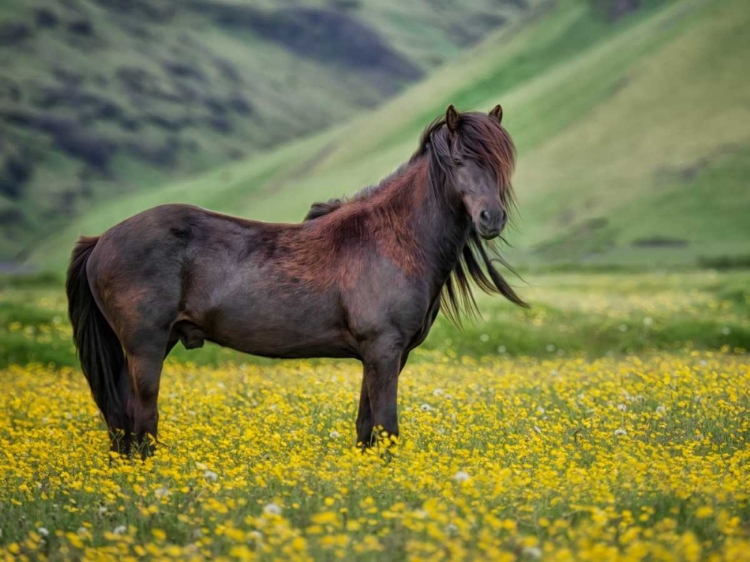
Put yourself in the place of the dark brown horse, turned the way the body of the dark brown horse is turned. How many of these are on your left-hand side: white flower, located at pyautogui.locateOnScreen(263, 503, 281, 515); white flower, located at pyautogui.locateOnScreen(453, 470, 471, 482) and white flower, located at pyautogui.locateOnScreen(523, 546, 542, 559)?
0

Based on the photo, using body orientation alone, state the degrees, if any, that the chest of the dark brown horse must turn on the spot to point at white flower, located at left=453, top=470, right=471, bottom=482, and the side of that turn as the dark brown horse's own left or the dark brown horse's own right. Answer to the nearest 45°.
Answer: approximately 45° to the dark brown horse's own right

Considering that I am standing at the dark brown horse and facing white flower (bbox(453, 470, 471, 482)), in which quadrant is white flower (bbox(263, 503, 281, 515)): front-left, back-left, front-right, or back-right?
front-right

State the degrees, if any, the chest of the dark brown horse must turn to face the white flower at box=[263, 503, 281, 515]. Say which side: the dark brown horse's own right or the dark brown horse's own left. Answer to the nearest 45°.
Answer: approximately 90° to the dark brown horse's own right

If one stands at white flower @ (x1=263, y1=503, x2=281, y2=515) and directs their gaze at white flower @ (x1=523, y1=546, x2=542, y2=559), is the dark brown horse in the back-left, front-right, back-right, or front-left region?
back-left

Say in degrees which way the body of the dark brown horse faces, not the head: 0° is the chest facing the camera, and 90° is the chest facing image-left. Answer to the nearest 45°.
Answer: approximately 270°

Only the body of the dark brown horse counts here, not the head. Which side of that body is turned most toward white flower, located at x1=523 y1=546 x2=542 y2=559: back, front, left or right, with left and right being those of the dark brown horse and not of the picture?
right
